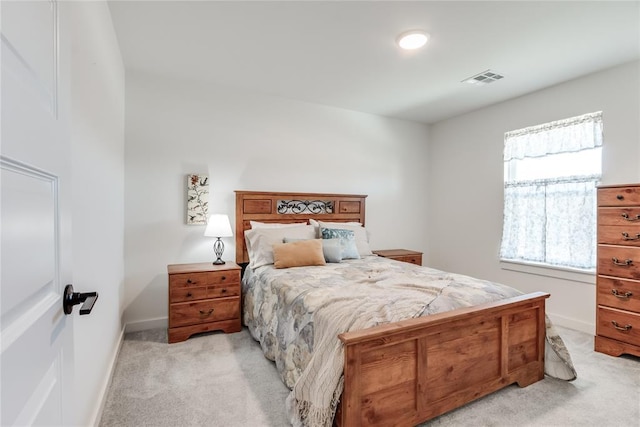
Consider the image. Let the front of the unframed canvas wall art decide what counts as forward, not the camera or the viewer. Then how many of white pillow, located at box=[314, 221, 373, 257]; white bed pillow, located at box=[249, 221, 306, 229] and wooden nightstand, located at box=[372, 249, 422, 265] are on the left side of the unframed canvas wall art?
3

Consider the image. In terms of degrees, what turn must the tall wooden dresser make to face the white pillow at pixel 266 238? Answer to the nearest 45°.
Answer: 0° — it already faces it

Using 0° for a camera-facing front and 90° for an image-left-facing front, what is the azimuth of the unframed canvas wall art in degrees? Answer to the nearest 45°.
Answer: approximately 0°

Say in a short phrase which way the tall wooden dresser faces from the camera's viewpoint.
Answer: facing the viewer and to the left of the viewer

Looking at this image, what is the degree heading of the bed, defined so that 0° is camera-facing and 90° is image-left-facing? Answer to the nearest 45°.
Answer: approximately 315°

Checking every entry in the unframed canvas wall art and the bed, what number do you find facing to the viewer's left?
0

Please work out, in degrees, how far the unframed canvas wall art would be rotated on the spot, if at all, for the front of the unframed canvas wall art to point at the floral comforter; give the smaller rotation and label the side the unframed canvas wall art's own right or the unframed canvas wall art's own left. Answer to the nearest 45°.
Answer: approximately 45° to the unframed canvas wall art's own left

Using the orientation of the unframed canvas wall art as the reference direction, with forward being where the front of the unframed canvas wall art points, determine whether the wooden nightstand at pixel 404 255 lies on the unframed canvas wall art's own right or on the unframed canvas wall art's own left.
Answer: on the unframed canvas wall art's own left

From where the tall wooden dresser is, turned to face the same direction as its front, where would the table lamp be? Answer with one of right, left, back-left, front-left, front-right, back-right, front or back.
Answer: front

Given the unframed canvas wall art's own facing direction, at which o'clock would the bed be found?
The bed is roughly at 11 o'clock from the unframed canvas wall art.

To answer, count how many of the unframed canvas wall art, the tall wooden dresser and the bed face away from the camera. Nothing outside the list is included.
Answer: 0

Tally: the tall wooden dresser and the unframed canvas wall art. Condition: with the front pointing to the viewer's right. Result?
0

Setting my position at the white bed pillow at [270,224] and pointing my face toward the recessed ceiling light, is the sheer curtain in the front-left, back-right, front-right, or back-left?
front-left

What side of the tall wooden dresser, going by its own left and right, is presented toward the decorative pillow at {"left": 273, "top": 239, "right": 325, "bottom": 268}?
front
